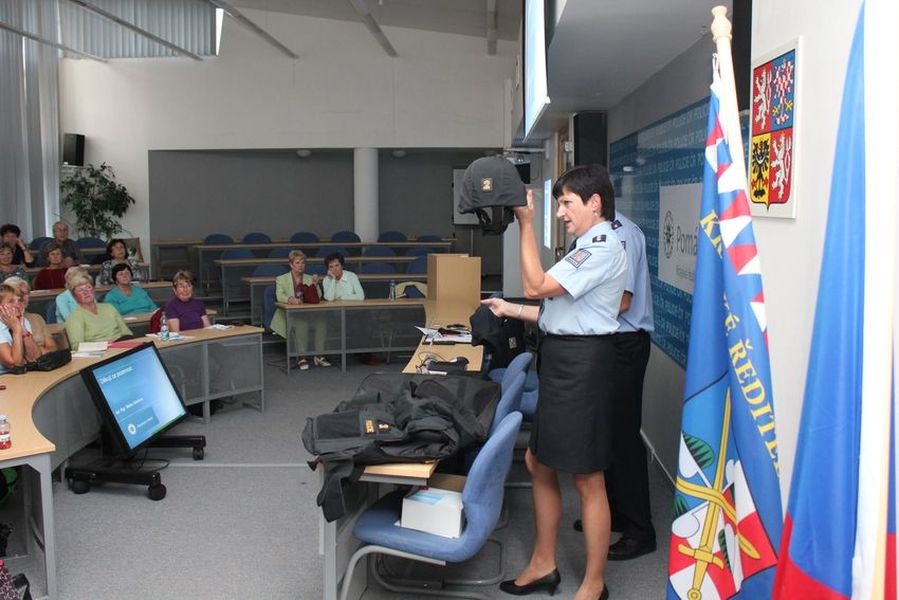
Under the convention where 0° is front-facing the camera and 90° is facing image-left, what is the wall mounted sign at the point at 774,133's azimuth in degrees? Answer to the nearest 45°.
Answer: approximately 45°

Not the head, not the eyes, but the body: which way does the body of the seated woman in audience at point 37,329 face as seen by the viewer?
to the viewer's right

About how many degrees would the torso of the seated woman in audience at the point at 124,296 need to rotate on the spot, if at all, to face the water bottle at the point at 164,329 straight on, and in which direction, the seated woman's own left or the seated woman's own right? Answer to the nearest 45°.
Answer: approximately 45° to the seated woman's own right

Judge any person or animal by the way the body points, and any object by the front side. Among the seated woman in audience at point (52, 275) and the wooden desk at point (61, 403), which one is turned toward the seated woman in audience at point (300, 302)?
the seated woman in audience at point (52, 275)

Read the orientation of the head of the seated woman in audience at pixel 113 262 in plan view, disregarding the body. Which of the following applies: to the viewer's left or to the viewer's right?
to the viewer's right

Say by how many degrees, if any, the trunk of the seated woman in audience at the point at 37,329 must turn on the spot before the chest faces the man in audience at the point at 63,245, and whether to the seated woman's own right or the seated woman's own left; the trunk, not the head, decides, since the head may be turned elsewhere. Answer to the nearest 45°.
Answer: approximately 90° to the seated woman's own left

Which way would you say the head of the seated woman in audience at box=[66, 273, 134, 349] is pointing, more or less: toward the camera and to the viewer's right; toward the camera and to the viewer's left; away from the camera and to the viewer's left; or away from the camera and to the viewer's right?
toward the camera and to the viewer's right

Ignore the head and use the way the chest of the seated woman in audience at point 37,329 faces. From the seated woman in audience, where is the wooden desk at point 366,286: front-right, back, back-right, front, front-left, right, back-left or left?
front-left

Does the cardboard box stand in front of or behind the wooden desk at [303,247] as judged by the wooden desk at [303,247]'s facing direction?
in front

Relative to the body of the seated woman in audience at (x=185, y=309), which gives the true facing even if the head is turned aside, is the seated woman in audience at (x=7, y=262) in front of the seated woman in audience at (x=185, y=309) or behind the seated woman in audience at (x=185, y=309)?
behind

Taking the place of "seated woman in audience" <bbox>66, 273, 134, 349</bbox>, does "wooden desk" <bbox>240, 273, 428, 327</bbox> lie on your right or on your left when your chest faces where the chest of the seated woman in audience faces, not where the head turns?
on your left
